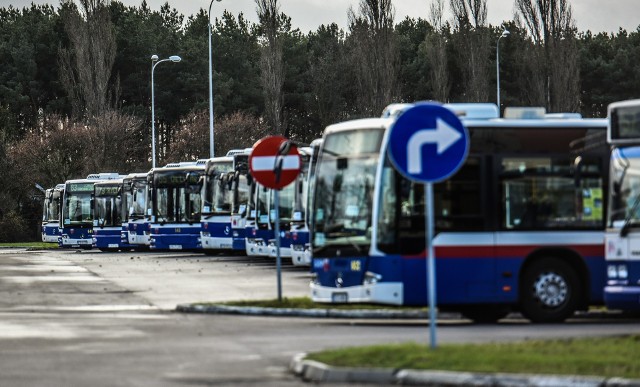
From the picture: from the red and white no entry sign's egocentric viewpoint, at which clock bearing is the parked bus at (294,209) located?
The parked bus is roughly at 6 o'clock from the red and white no entry sign.

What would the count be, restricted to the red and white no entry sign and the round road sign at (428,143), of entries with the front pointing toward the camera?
2

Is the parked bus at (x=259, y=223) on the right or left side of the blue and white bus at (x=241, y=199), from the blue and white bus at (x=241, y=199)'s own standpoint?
on its left

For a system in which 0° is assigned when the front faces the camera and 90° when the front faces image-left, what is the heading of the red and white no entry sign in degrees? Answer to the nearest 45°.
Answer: approximately 0°

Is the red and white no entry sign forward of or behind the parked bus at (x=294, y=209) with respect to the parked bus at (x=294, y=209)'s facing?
forward

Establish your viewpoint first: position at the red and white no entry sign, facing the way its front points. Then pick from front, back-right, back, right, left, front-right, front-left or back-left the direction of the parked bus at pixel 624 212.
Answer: front-left

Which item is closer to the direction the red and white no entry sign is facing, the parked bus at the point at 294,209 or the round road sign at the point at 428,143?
the round road sign

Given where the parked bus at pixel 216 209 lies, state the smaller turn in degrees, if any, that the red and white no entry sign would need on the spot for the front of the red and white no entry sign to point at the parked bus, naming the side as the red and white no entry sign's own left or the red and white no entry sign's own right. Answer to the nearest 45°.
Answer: approximately 180°

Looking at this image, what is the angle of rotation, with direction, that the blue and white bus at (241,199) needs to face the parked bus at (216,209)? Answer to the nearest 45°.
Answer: approximately 135° to its right
